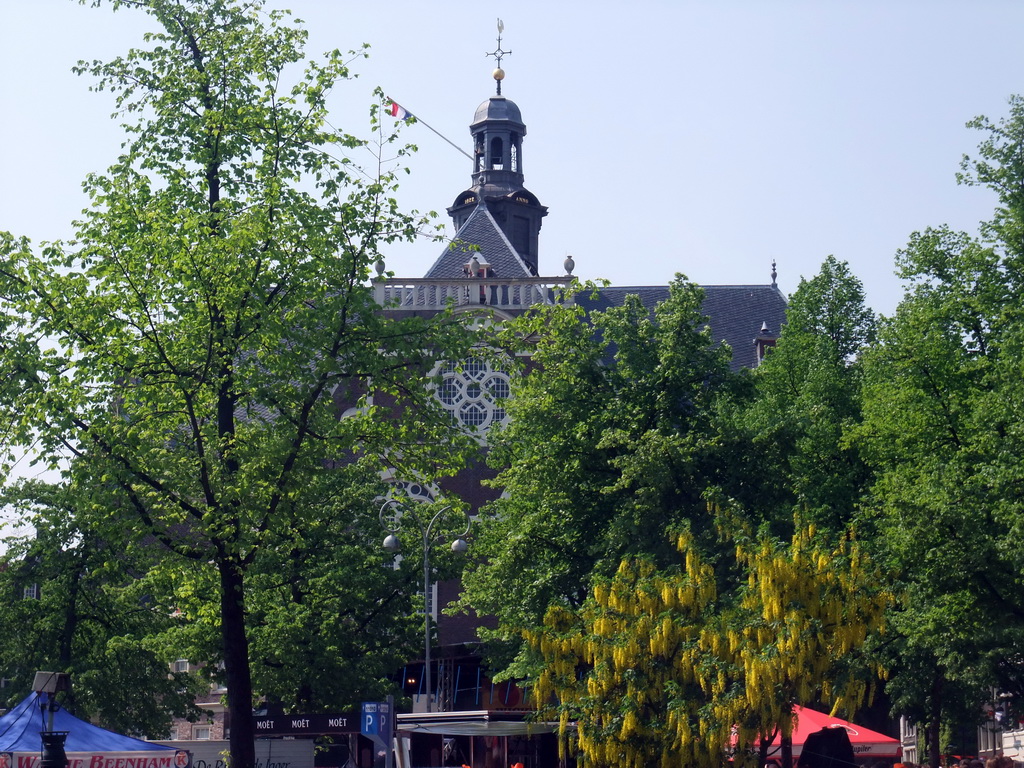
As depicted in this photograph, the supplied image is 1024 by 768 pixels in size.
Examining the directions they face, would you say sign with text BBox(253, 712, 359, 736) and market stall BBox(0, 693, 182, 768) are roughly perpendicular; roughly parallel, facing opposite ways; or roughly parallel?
roughly parallel

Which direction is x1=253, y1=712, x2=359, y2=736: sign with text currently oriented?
toward the camera

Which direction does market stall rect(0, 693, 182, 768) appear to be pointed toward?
toward the camera

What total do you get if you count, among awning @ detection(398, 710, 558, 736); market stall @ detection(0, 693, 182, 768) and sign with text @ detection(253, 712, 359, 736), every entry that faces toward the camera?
3

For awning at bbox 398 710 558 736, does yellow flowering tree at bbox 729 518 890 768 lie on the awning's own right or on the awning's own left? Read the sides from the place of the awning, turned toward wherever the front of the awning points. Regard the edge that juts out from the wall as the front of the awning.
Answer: on the awning's own left

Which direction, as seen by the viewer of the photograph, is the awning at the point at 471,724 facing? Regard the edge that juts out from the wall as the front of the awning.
facing the viewer

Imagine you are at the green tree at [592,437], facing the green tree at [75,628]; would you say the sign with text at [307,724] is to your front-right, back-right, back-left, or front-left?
front-left

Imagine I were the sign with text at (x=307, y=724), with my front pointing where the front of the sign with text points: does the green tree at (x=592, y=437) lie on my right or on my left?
on my left

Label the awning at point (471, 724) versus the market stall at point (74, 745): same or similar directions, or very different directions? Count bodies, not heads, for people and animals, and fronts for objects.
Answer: same or similar directions

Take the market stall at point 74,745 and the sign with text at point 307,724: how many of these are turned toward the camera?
2
